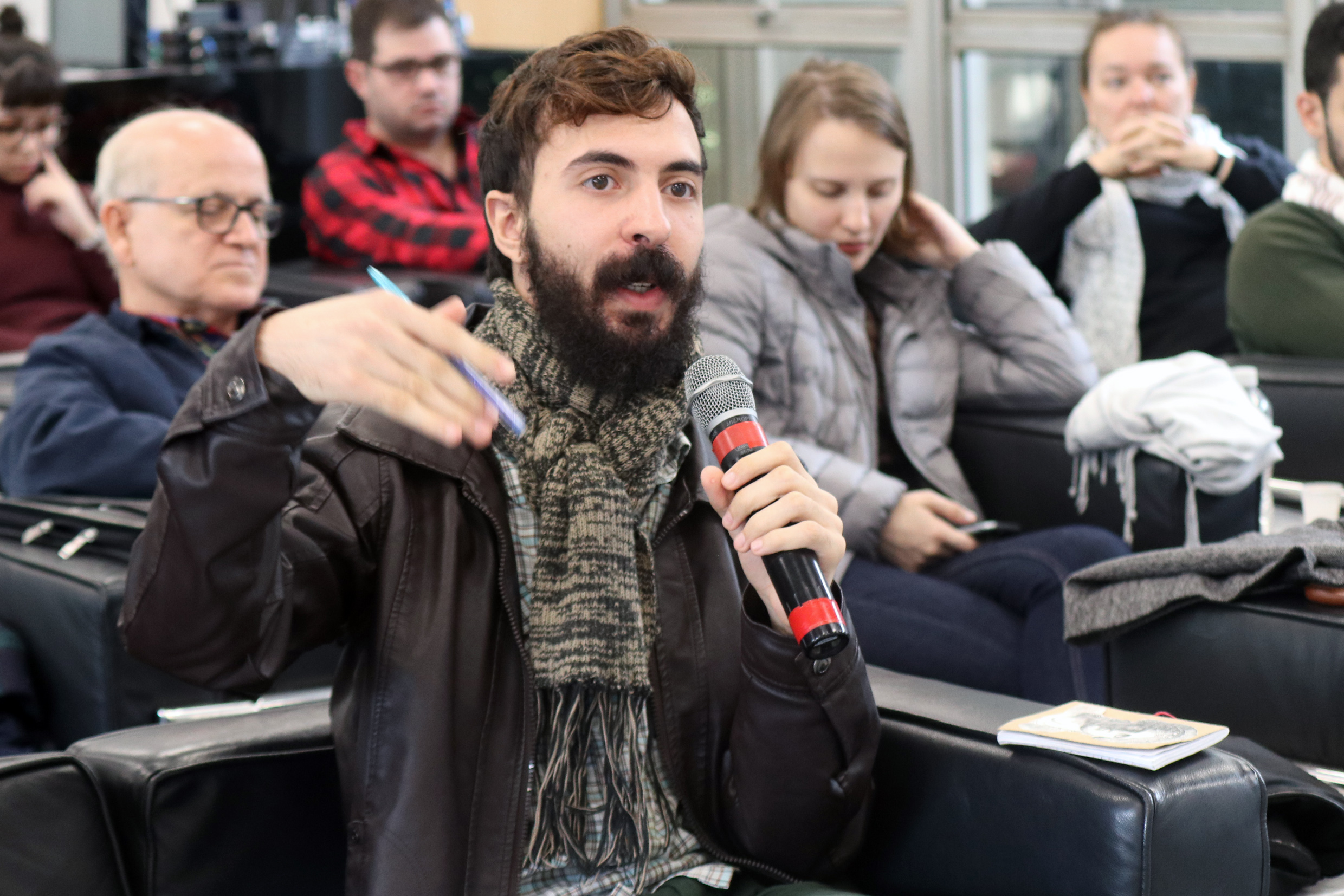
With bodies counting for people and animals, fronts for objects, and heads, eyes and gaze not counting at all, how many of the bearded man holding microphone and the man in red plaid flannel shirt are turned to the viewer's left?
0

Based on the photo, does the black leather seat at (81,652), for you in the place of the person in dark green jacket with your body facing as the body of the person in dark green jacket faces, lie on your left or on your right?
on your right

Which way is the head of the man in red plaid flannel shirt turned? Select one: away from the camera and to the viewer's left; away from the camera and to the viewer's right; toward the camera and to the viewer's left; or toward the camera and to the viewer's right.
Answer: toward the camera and to the viewer's right

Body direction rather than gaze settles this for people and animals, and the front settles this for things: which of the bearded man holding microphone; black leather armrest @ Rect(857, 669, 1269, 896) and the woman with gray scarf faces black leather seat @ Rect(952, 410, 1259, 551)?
the woman with gray scarf

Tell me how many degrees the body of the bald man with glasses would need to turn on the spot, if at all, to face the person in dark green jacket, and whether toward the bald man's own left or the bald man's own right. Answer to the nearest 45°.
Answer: approximately 45° to the bald man's own left

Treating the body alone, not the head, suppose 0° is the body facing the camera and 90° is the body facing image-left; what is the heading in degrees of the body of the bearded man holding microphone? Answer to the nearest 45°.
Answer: approximately 315°

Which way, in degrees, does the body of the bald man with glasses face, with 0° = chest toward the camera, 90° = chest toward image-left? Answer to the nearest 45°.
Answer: approximately 315°

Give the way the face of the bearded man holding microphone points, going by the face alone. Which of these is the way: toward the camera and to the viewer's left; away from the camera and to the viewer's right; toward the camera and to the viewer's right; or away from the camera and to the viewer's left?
toward the camera and to the viewer's right

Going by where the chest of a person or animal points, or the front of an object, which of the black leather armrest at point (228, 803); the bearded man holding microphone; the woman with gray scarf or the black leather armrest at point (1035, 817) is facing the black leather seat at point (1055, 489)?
the woman with gray scarf
